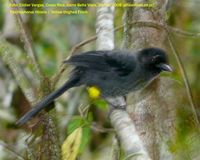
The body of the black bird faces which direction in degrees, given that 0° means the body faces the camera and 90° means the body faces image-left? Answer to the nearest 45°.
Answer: approximately 270°

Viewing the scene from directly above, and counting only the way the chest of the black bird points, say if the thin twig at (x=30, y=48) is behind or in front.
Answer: behind
